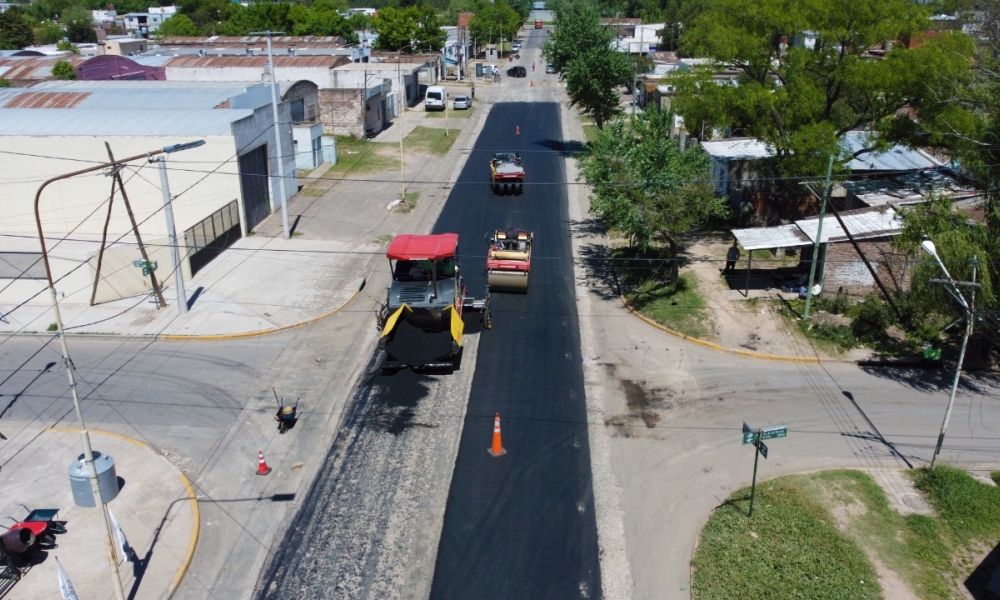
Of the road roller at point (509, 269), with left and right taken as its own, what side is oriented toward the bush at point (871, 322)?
left

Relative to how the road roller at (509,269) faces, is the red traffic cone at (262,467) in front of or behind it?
in front

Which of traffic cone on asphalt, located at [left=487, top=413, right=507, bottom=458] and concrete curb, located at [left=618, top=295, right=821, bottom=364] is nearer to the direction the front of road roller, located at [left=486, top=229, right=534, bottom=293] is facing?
the traffic cone on asphalt

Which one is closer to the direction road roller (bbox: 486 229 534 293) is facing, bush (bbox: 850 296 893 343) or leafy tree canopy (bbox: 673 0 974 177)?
the bush

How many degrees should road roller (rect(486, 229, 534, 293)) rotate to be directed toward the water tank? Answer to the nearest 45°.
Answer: approximately 45° to its right

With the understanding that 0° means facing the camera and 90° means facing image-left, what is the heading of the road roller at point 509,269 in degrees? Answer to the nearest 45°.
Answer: approximately 0°

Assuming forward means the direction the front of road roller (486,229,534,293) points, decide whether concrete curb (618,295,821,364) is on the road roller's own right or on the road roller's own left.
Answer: on the road roller's own left

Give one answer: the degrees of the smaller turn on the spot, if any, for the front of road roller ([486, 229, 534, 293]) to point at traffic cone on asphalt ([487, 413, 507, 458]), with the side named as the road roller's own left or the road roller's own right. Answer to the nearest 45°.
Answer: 0° — it already faces it

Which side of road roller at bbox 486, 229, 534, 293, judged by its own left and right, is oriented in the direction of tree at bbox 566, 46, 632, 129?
back

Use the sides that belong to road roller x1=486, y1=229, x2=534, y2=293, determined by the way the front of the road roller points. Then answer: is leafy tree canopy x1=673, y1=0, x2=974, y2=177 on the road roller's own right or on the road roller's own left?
on the road roller's own left
